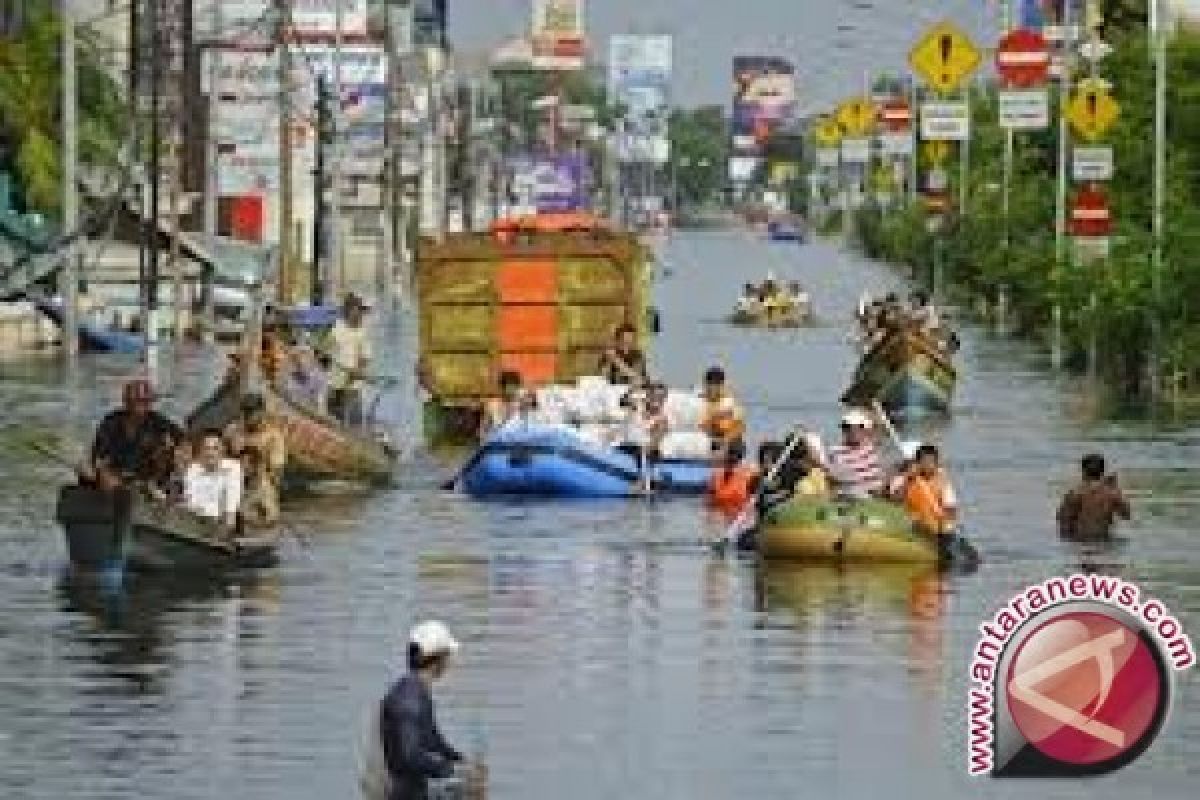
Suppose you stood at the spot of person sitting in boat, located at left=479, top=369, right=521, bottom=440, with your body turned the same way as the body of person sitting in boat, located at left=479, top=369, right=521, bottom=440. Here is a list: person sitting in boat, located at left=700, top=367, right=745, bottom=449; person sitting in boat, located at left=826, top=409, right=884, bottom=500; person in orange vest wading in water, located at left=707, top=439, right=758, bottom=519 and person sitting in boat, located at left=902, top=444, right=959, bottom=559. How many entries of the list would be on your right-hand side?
0

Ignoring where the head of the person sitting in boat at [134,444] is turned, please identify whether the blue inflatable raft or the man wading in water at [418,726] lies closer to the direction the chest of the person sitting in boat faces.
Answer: the man wading in water

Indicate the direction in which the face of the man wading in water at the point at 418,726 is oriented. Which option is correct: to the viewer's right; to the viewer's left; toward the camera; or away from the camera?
to the viewer's right

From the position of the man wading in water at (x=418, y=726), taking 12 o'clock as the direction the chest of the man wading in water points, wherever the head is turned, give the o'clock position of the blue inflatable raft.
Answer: The blue inflatable raft is roughly at 9 o'clock from the man wading in water.

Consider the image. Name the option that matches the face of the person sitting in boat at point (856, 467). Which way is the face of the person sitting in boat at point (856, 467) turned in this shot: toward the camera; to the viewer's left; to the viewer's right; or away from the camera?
toward the camera

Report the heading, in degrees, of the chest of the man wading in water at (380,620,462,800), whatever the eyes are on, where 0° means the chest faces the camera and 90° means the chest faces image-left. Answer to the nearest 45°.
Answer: approximately 270°

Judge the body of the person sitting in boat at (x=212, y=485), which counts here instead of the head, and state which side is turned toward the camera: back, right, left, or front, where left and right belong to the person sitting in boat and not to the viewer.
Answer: front

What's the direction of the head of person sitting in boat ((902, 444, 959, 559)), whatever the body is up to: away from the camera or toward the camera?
toward the camera

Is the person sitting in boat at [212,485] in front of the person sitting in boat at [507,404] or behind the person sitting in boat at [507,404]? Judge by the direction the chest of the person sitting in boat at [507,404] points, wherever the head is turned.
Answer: in front

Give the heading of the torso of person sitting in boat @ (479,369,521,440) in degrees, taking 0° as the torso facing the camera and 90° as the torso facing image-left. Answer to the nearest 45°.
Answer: approximately 45°
